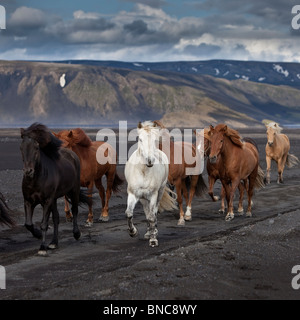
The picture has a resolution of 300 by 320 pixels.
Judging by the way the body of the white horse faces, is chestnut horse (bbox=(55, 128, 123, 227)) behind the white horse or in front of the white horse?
behind

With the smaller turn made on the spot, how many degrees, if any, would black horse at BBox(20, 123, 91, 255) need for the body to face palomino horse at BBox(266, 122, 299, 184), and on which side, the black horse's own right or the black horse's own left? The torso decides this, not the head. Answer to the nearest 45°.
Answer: approximately 180°

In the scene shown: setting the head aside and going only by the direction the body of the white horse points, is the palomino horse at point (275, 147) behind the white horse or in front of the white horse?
behind

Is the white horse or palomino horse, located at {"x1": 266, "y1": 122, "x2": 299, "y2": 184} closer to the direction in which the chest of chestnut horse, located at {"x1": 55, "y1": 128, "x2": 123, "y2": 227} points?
the white horse

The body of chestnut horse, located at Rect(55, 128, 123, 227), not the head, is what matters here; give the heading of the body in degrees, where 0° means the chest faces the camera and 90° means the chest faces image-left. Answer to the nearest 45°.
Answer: approximately 45°

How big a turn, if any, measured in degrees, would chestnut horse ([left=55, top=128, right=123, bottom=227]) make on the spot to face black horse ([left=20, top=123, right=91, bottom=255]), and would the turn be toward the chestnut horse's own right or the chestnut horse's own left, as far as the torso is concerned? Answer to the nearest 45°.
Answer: approximately 45° to the chestnut horse's own left

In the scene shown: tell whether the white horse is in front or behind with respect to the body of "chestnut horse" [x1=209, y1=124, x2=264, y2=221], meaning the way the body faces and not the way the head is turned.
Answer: in front

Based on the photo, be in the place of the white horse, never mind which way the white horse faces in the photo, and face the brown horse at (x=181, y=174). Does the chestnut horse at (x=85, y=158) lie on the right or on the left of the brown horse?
left

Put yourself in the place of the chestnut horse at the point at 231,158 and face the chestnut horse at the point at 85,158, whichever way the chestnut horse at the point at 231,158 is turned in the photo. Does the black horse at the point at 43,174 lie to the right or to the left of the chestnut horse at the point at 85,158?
left
